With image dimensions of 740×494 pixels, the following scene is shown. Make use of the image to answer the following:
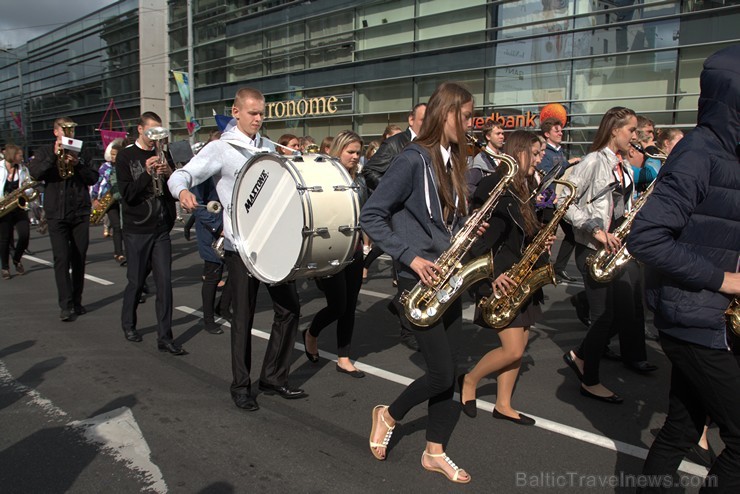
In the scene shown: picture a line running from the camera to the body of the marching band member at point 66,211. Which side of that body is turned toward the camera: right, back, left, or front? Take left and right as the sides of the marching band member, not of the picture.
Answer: front

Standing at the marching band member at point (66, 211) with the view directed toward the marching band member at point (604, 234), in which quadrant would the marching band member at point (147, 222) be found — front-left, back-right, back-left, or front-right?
front-right

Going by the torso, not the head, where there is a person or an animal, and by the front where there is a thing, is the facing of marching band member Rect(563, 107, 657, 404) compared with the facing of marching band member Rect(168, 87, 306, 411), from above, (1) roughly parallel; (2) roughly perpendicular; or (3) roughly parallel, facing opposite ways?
roughly parallel

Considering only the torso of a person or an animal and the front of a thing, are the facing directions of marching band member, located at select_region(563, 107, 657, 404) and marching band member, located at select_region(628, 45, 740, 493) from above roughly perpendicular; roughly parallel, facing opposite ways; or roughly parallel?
roughly parallel
